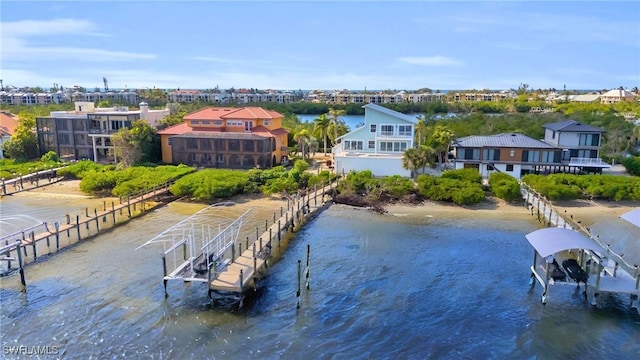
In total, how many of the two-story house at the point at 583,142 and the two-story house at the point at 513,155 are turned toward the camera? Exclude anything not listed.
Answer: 2

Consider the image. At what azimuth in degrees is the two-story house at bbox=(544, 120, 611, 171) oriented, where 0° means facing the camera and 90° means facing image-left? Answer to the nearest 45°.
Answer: approximately 0°

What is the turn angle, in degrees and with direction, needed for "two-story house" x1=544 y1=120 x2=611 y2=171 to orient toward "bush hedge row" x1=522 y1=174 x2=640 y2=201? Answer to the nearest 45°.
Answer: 0° — it already faces it

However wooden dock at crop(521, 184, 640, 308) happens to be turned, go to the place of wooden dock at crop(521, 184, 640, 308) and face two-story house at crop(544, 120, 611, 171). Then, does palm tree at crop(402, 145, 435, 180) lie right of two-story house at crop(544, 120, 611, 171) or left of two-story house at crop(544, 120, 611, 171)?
left

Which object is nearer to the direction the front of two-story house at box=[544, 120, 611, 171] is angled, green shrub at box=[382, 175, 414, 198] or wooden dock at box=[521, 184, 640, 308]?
the wooden dock

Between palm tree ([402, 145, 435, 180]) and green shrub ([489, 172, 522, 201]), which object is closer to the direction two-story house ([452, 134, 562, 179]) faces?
the green shrub

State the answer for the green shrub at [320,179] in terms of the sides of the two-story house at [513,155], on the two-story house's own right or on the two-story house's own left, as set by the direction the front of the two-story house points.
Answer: on the two-story house's own right

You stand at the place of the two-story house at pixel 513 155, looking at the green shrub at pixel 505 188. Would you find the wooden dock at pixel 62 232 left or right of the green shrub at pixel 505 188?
right

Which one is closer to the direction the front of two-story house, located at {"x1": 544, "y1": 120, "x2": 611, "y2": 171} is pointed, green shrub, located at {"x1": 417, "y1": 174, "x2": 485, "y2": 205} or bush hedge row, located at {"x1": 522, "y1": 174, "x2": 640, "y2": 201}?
the bush hedge row

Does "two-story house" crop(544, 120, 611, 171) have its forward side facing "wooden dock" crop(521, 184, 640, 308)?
yes

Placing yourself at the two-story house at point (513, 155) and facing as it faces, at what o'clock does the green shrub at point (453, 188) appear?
The green shrub is roughly at 1 o'clock from the two-story house.
